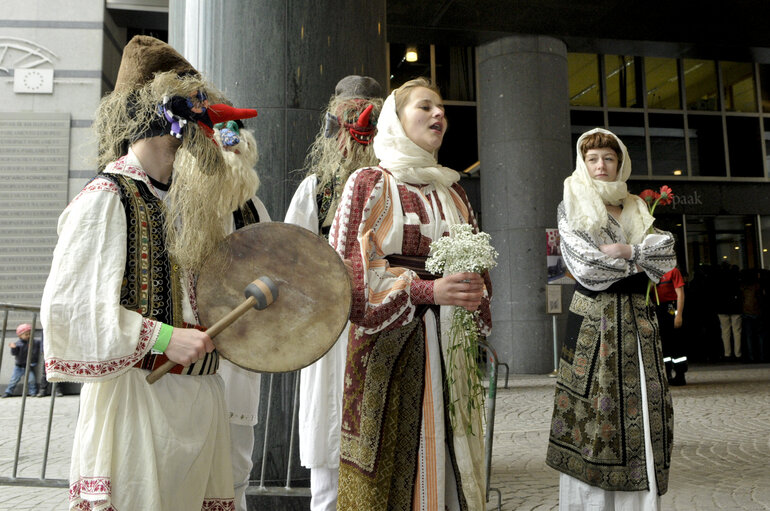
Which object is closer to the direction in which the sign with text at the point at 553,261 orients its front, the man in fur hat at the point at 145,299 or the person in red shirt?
the man in fur hat

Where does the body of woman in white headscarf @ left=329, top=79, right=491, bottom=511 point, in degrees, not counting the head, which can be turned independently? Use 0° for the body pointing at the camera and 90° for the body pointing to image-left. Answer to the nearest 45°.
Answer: approximately 315°

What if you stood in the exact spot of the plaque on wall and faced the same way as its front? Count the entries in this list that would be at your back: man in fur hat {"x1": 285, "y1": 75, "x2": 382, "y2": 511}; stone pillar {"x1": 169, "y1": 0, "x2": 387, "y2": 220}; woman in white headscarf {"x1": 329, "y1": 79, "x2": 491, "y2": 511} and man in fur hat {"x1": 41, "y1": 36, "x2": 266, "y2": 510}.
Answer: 0

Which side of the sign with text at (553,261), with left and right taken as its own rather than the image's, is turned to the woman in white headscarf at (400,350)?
front

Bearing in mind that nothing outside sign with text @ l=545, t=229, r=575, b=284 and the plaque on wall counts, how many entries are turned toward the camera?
2

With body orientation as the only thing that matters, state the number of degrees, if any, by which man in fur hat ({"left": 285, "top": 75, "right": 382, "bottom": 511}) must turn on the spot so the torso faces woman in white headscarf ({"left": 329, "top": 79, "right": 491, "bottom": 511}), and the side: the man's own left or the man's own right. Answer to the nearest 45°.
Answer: approximately 45° to the man's own right

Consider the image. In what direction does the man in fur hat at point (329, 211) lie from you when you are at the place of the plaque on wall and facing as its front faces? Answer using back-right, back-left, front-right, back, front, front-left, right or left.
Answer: front

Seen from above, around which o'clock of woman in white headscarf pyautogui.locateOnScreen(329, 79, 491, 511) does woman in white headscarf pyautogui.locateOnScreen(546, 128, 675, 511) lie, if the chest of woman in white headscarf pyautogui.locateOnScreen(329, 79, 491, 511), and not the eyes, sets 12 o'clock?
woman in white headscarf pyautogui.locateOnScreen(546, 128, 675, 511) is roughly at 9 o'clock from woman in white headscarf pyautogui.locateOnScreen(329, 79, 491, 511).

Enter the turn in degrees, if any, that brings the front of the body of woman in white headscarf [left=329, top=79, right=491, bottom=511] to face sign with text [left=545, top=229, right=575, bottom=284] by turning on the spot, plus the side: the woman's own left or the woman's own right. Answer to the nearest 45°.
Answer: approximately 135° to the woman's own left

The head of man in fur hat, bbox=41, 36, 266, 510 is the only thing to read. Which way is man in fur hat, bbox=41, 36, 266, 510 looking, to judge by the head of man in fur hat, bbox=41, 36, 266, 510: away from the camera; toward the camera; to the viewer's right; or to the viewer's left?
to the viewer's right

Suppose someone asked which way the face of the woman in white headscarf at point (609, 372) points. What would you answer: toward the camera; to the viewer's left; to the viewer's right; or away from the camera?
toward the camera

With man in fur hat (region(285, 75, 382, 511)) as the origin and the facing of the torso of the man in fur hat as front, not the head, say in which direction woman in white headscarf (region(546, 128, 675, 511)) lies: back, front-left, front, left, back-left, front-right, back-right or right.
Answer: front-left

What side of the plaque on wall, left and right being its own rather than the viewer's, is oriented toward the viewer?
front

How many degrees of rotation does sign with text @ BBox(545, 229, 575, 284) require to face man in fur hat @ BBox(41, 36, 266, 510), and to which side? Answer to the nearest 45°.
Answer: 0° — it already faces them

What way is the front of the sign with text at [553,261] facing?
toward the camera

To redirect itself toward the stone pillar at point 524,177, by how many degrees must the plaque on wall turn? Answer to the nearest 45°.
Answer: approximately 90° to its left

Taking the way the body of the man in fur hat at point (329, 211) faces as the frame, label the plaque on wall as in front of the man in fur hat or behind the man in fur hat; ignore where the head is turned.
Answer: behind
